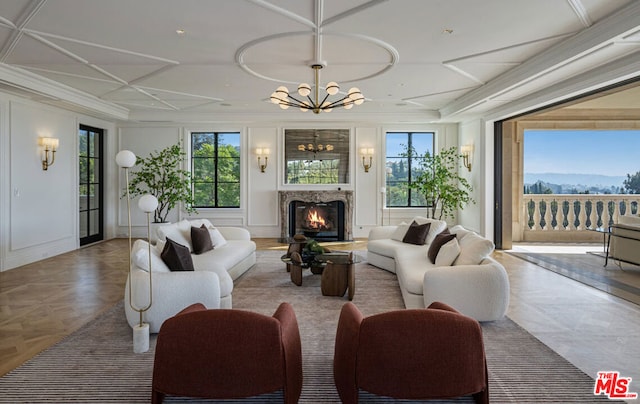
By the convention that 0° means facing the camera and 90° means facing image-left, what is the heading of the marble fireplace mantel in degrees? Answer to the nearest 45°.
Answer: approximately 0°

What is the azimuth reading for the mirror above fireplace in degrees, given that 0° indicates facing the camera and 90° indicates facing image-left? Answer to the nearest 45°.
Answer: approximately 0°

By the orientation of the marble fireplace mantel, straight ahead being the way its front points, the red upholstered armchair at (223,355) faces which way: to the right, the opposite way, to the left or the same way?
the opposite way

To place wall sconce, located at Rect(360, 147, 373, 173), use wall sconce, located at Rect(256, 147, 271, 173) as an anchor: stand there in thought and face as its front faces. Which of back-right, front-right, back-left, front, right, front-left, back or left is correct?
left

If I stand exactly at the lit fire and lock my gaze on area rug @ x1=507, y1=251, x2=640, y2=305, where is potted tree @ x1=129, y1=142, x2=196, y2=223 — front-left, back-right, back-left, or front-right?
back-right

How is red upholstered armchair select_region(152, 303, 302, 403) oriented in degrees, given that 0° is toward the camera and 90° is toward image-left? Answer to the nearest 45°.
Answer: approximately 180°

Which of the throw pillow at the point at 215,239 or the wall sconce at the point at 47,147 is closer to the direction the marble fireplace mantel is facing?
the throw pillow

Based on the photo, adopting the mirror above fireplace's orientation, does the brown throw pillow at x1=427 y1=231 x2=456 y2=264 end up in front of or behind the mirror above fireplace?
in front

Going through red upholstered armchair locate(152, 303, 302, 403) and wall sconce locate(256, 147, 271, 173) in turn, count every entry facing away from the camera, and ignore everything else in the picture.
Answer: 1

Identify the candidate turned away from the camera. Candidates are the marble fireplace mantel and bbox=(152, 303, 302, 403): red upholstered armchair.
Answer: the red upholstered armchair
